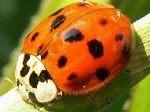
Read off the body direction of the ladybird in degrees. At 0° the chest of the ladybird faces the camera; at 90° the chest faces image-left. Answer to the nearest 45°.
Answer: approximately 45°
